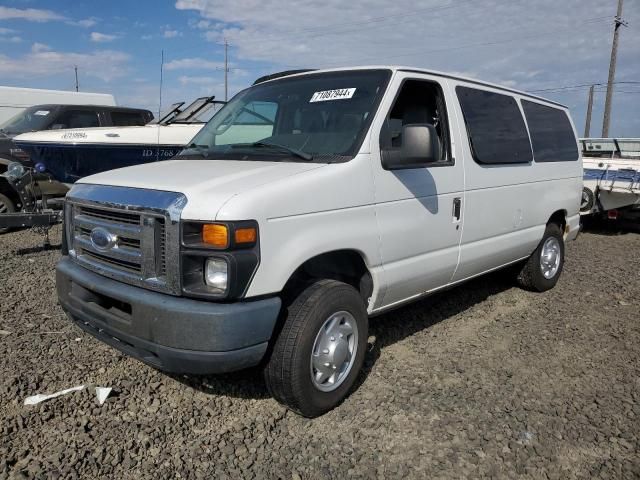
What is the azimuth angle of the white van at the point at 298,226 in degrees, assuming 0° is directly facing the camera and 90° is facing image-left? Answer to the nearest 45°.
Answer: approximately 45°

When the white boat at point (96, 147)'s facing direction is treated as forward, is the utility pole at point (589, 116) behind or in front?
behind

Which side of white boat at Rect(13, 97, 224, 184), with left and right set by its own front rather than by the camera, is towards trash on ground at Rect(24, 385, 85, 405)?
left

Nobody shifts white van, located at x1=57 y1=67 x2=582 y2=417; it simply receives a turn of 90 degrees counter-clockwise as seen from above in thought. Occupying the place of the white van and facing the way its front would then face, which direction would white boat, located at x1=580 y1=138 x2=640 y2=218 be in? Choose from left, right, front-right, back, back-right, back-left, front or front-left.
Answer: left

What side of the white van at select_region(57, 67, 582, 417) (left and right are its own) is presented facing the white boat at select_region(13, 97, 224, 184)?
right

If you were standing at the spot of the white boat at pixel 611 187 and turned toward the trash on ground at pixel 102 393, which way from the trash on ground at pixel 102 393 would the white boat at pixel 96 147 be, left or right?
right

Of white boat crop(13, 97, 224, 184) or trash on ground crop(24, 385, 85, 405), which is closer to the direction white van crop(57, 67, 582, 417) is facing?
the trash on ground

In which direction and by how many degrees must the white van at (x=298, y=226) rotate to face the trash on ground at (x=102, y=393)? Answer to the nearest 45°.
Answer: approximately 45° to its right

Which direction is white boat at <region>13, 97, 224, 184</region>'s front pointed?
to the viewer's left

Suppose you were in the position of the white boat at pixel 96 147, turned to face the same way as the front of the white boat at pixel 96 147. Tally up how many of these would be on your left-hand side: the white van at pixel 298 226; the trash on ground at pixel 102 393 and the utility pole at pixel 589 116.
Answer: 2

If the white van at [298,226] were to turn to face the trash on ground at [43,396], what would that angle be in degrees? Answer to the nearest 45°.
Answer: approximately 45° to its right
